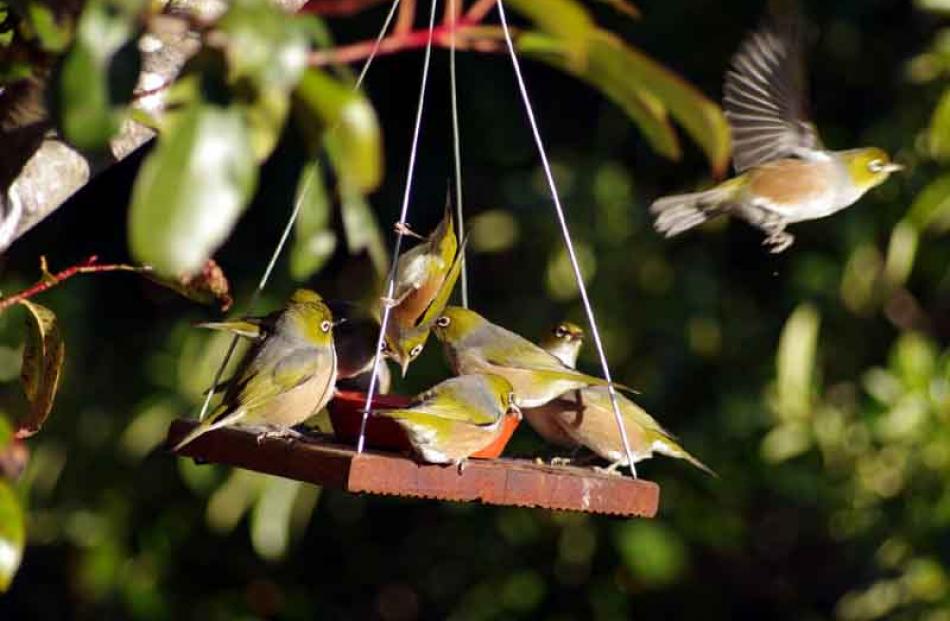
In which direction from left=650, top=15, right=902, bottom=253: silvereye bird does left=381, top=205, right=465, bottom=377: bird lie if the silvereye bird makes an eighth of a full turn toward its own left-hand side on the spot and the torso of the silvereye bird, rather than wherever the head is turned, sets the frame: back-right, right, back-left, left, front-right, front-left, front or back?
back

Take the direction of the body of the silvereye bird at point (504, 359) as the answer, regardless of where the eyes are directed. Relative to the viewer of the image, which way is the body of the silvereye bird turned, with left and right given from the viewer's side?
facing to the left of the viewer

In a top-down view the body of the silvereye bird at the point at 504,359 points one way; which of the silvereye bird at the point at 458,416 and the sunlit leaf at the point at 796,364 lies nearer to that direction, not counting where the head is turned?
the silvereye bird

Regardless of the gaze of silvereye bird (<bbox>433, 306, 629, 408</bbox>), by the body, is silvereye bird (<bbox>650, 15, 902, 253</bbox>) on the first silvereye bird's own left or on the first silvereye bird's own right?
on the first silvereye bird's own right

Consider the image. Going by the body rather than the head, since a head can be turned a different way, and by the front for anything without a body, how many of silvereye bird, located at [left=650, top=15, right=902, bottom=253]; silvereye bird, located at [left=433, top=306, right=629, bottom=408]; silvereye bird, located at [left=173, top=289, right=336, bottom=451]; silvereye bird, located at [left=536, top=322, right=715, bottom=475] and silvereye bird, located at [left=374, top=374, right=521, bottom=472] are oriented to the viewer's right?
3

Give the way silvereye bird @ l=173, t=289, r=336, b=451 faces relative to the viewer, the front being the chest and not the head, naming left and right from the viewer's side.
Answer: facing to the right of the viewer

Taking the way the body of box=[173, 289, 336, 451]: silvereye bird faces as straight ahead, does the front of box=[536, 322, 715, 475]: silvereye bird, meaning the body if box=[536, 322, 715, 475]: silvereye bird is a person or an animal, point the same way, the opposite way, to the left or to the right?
the opposite way

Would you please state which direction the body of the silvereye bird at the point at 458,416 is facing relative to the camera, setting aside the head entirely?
to the viewer's right

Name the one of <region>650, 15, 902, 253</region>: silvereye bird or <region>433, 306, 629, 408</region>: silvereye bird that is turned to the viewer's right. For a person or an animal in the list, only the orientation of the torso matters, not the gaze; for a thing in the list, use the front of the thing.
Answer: <region>650, 15, 902, 253</region>: silvereye bird

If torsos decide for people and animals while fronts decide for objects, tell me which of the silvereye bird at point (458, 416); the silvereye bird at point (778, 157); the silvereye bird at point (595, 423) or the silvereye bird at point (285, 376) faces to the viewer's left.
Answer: the silvereye bird at point (595, 423)

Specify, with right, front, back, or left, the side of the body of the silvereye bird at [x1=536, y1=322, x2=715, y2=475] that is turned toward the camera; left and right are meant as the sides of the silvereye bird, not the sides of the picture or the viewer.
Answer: left

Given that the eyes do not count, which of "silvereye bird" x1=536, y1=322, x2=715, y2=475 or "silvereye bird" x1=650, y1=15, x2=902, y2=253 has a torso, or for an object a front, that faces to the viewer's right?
"silvereye bird" x1=650, y1=15, x2=902, y2=253

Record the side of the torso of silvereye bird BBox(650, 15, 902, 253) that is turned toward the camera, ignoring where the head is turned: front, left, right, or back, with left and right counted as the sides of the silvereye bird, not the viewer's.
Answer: right
